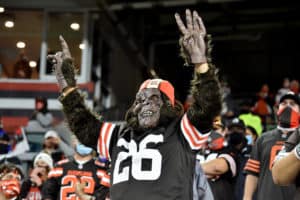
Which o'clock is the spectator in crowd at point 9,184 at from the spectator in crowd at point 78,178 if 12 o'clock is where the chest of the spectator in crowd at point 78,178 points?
the spectator in crowd at point 9,184 is roughly at 3 o'clock from the spectator in crowd at point 78,178.

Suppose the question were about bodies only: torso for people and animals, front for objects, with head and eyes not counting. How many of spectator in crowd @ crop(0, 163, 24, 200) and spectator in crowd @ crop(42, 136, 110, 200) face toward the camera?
2

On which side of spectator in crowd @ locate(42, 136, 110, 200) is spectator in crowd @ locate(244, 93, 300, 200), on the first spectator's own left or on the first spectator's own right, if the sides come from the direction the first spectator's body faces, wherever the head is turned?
on the first spectator's own left

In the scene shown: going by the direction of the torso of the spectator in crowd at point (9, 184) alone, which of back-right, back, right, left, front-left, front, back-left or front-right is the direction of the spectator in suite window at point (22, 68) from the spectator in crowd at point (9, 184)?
back

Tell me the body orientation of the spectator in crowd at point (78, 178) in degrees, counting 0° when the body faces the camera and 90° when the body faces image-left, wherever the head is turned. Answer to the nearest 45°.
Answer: approximately 0°

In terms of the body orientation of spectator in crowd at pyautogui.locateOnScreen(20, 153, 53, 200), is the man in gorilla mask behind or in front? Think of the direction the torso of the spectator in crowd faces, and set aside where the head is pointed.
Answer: in front

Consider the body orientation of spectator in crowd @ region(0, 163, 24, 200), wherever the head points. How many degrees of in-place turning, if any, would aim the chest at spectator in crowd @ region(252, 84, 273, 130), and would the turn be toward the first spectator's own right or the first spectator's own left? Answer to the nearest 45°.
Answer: approximately 135° to the first spectator's own left

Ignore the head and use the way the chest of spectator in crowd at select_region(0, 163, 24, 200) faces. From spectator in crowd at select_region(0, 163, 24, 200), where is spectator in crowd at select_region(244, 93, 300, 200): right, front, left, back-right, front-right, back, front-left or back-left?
front-left

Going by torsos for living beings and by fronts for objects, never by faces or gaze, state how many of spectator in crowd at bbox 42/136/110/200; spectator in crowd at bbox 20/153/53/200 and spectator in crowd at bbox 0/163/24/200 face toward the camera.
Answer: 3

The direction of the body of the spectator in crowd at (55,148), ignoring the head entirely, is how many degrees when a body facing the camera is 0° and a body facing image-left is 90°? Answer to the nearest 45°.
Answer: approximately 45°

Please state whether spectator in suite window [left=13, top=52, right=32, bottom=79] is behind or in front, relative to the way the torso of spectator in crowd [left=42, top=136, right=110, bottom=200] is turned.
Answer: behind
